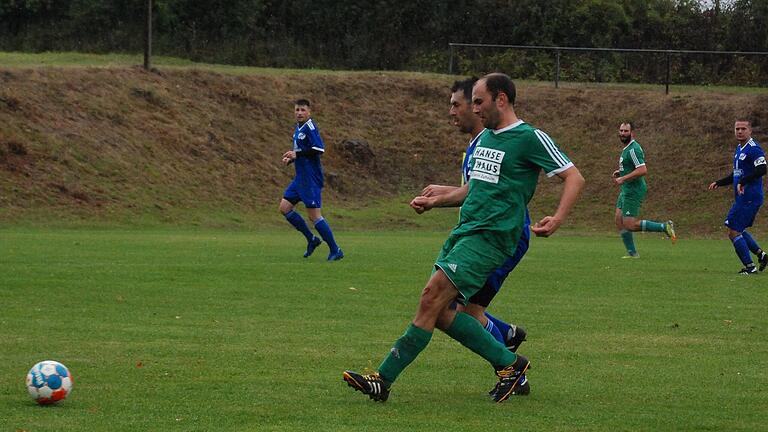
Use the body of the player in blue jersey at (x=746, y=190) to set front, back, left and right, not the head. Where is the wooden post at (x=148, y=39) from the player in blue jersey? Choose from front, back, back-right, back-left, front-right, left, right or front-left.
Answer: right

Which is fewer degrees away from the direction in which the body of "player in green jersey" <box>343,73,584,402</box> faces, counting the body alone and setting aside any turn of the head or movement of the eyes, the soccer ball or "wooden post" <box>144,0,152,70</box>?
the soccer ball

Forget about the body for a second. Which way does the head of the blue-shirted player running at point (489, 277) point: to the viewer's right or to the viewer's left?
to the viewer's left

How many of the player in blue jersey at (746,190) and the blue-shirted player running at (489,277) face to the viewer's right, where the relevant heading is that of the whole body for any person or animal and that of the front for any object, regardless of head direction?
0

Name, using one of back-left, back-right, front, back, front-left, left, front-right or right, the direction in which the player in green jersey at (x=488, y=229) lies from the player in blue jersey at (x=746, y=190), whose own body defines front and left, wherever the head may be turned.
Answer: front-left

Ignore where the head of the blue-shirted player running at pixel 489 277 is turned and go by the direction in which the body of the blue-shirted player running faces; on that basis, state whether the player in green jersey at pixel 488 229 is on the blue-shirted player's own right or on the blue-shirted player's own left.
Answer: on the blue-shirted player's own left

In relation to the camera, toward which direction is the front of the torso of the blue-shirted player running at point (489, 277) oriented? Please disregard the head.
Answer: to the viewer's left

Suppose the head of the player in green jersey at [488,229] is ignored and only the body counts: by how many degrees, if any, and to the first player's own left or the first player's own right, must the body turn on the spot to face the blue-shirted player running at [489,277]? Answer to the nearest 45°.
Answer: approximately 135° to the first player's own right

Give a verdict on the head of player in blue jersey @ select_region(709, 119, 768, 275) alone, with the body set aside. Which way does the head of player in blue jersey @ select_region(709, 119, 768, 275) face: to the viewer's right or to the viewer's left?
to the viewer's left

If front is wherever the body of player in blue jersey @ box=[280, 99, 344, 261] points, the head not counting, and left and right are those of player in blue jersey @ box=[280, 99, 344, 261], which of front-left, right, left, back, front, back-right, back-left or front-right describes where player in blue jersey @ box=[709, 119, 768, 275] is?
back-left

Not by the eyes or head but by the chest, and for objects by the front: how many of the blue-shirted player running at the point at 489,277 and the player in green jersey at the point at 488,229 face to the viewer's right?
0

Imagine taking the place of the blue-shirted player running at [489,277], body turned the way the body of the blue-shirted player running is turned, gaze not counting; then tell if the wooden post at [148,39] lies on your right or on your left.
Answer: on your right

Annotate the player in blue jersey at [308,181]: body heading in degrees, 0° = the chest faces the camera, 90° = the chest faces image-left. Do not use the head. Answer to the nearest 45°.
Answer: approximately 45°
